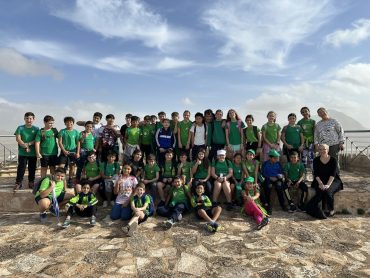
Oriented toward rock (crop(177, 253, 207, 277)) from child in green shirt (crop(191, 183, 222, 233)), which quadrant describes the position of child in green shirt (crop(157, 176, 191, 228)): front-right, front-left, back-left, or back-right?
back-right

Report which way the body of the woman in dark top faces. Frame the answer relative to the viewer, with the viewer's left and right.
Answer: facing the viewer

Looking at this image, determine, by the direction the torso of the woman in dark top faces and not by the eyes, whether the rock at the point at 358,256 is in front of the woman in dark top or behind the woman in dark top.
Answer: in front

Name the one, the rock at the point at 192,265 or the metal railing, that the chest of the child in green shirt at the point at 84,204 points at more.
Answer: the rock

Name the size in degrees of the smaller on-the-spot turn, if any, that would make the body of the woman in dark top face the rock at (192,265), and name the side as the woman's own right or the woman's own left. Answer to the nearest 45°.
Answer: approximately 45° to the woman's own right

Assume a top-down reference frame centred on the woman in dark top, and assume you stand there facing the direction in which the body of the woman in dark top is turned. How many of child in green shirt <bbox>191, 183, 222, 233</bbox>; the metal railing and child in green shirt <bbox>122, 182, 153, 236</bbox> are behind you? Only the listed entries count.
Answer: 1

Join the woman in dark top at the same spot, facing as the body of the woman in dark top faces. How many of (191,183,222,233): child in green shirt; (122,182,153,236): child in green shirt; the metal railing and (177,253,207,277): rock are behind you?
1

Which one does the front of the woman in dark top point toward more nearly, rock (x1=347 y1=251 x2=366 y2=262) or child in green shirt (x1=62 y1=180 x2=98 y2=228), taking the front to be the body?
the rock

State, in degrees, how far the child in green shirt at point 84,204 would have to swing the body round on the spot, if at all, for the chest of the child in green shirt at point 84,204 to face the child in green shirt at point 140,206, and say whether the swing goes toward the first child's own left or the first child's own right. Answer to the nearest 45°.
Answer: approximately 45° to the first child's own left

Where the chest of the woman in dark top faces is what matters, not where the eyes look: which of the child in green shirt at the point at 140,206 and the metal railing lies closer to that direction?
the child in green shirt

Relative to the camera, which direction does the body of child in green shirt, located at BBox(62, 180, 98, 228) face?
toward the camera

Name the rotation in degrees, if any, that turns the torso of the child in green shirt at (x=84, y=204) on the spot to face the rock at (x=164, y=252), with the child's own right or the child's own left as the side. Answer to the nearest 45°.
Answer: approximately 45° to the child's own left

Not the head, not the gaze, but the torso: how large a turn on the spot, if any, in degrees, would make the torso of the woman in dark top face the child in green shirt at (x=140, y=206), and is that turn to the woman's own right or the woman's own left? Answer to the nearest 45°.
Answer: approximately 45° to the woman's own right

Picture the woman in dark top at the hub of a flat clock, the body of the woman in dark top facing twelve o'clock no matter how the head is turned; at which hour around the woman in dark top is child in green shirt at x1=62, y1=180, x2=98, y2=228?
The child in green shirt is roughly at 2 o'clock from the woman in dark top.
